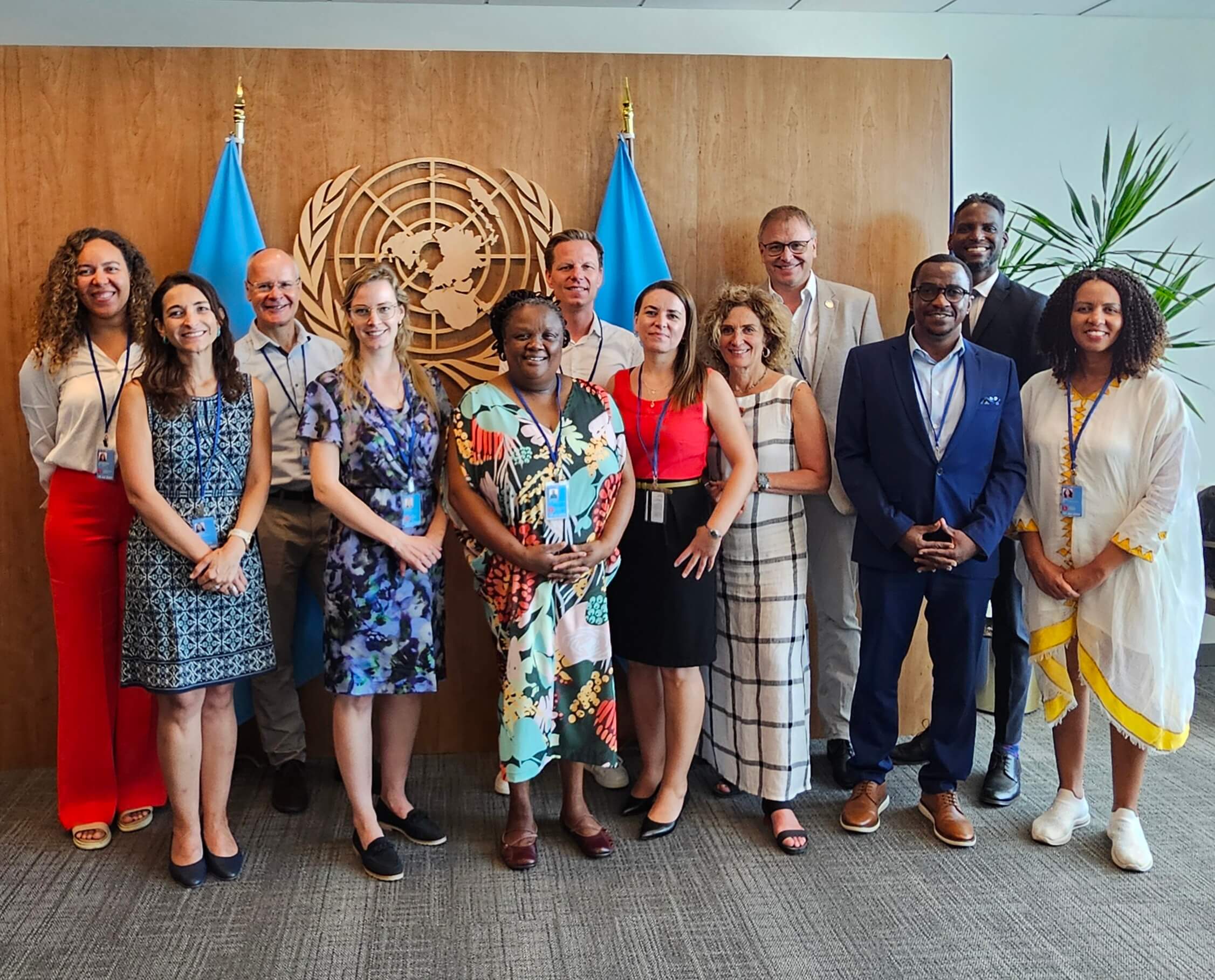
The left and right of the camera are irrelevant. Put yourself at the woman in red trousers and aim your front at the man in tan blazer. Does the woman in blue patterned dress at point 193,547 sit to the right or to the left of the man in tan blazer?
right

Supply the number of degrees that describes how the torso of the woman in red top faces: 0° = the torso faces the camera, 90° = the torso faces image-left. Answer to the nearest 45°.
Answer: approximately 45°

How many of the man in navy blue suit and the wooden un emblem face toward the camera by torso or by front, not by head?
2

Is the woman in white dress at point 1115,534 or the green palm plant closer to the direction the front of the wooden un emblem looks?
the woman in white dress

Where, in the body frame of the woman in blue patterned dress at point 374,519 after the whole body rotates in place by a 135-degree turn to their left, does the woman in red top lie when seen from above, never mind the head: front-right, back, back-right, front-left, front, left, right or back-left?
right

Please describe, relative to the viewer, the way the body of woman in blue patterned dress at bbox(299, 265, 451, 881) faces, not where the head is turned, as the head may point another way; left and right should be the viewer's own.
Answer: facing the viewer and to the right of the viewer

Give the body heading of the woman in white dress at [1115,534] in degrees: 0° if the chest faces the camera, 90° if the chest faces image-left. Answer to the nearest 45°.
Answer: approximately 45°

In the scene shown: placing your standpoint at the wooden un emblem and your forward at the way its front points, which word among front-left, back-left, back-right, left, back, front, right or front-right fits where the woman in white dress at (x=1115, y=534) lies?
front-left
